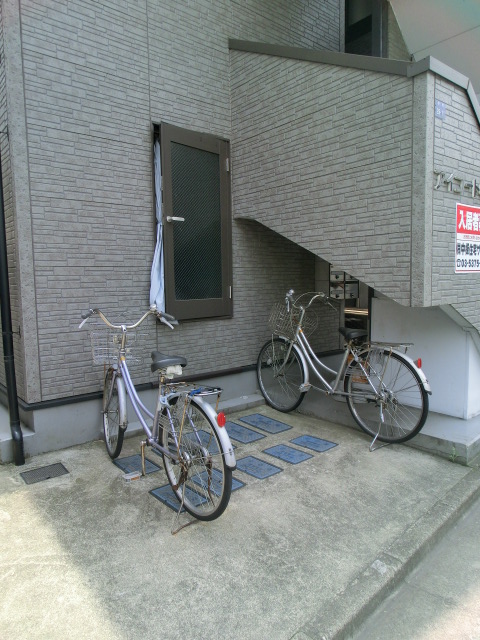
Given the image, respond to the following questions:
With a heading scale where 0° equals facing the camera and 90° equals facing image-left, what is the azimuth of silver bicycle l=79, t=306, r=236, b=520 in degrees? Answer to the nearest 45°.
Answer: approximately 135°

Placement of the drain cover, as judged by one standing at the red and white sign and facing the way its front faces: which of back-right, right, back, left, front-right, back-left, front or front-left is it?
right

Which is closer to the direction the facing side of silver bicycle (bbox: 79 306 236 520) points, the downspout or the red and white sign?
the downspout

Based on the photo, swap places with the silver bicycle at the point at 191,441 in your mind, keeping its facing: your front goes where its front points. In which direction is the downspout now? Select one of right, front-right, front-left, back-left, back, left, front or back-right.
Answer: front

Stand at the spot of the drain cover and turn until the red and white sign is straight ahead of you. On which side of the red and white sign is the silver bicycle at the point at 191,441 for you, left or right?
right

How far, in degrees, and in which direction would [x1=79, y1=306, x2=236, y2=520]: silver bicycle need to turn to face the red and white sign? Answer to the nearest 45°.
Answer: approximately 135° to its right

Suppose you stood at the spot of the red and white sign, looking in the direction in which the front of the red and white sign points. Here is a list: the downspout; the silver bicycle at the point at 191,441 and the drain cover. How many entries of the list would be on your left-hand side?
0

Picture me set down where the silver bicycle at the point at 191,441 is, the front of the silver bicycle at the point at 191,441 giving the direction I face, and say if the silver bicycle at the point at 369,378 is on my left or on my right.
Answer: on my right

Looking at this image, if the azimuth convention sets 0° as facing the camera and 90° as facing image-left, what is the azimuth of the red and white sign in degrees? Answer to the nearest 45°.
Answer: approximately 315°

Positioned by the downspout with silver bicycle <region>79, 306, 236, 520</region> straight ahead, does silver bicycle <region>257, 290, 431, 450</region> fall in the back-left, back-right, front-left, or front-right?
front-left

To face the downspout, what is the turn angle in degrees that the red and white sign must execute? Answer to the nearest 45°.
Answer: approximately 90° to its right

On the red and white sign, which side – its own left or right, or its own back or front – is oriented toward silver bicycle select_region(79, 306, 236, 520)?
right

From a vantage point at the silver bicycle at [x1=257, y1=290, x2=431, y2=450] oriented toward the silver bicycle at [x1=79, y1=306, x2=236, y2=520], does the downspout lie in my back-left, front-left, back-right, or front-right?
front-right
